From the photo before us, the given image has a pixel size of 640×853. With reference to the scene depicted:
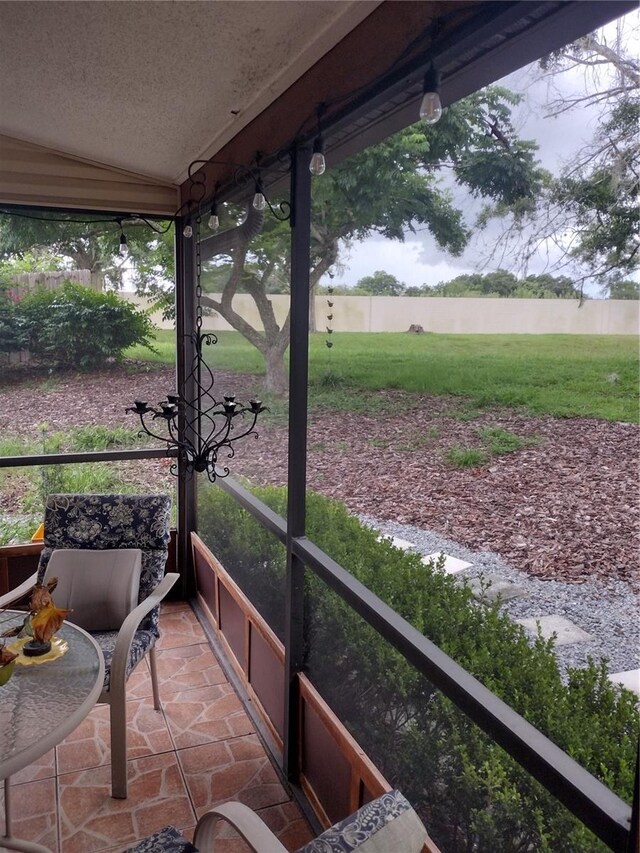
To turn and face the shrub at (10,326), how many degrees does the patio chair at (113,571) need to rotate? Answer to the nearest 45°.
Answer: approximately 135° to its right

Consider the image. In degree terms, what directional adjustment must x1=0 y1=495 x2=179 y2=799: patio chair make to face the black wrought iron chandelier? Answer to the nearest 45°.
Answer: approximately 180°

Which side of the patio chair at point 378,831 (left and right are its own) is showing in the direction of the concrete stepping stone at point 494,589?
right

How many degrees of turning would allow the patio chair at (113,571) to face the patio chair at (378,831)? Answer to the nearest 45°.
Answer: approximately 45° to its left

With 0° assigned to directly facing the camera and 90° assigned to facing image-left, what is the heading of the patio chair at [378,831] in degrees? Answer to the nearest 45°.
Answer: approximately 135°

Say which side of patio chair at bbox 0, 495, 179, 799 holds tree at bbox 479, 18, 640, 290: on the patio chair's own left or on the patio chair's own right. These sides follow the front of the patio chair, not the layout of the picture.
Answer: on the patio chair's own left

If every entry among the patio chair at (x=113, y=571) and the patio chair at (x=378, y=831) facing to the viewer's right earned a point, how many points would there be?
0

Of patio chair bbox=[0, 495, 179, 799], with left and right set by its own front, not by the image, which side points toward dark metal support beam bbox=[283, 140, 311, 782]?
left
